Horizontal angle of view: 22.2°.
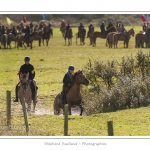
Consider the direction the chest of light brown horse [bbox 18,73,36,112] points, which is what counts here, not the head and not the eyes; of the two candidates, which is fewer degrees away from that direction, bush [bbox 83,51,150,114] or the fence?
the fence

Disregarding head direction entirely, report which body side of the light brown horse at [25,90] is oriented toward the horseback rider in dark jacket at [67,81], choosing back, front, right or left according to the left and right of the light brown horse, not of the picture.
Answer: left

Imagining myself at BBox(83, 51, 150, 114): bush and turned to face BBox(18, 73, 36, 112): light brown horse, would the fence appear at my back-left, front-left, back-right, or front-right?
front-left

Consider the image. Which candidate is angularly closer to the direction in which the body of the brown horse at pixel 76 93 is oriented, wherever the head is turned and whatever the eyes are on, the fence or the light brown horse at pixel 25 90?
the fence

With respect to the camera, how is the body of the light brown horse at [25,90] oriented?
toward the camera

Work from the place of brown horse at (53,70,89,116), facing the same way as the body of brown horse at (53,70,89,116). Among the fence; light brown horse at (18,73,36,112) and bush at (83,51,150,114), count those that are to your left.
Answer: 1

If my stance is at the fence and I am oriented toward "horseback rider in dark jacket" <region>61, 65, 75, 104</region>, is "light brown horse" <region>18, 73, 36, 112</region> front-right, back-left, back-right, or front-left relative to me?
front-left
